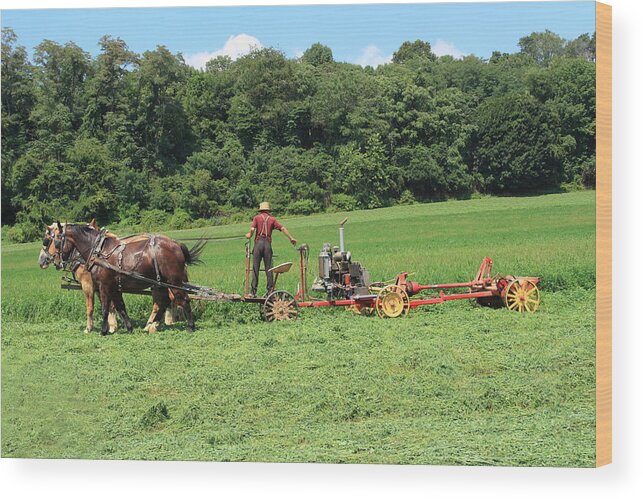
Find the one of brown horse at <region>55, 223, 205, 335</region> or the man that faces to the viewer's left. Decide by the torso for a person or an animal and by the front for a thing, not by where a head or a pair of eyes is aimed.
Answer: the brown horse

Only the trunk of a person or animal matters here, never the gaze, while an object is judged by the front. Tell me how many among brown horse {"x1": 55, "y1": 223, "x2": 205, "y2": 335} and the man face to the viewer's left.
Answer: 1

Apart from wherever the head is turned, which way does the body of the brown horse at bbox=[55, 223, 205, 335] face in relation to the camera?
to the viewer's left

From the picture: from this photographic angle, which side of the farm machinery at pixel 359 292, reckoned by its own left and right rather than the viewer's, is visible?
left

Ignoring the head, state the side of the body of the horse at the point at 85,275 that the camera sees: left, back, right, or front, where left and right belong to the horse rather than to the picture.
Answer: left

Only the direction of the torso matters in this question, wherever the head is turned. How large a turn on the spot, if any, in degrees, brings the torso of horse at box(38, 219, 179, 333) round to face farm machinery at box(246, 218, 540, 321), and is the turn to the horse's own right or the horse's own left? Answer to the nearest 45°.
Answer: approximately 180°
